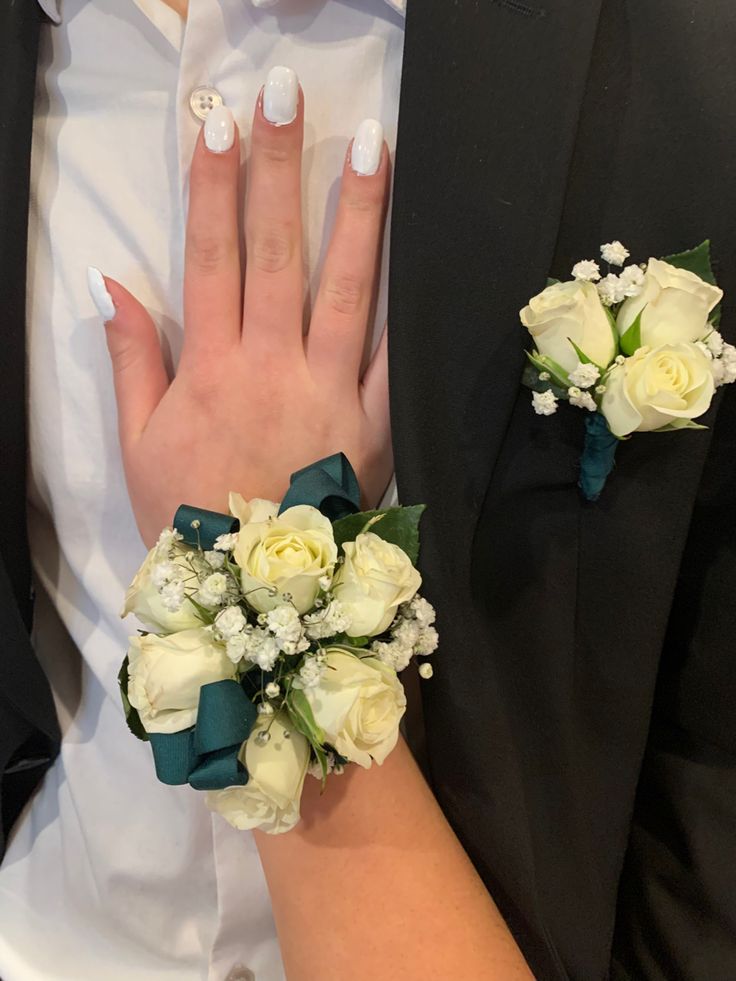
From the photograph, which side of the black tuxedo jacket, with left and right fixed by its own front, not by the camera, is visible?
front

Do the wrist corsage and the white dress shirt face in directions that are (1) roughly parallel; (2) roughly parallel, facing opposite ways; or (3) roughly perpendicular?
roughly parallel

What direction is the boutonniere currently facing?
toward the camera

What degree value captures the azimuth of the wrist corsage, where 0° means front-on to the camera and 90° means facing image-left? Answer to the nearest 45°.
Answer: approximately 0°

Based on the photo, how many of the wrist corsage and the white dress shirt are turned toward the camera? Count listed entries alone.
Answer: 2

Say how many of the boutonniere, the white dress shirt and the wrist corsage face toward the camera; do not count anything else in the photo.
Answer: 3
